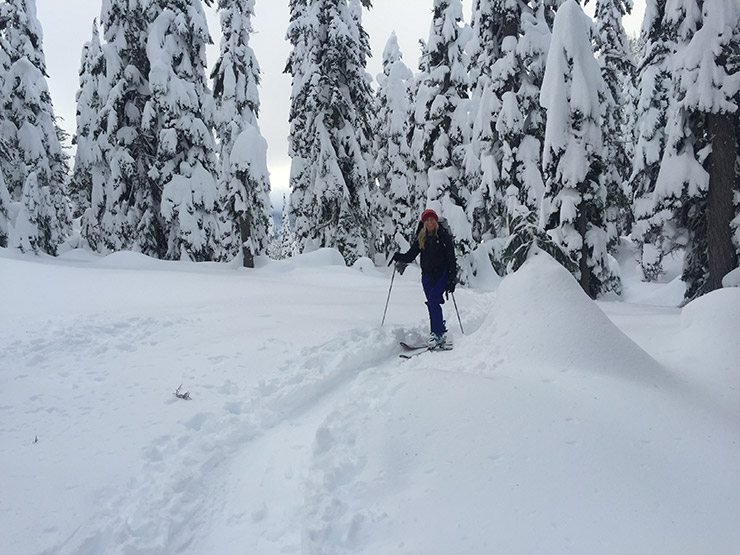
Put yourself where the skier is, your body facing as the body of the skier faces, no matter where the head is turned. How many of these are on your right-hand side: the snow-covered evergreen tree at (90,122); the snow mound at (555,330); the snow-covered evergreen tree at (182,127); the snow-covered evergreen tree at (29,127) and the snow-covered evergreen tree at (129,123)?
4

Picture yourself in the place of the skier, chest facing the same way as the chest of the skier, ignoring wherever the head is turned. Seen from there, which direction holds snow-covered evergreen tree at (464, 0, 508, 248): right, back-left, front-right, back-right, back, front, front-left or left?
back-right

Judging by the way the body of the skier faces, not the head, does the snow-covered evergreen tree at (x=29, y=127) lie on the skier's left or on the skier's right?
on the skier's right

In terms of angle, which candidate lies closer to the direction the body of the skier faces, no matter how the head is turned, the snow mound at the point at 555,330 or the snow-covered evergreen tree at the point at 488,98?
the snow mound

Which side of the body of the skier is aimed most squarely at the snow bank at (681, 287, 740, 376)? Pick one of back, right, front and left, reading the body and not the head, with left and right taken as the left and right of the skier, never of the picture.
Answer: left

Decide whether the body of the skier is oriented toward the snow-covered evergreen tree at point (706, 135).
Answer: no

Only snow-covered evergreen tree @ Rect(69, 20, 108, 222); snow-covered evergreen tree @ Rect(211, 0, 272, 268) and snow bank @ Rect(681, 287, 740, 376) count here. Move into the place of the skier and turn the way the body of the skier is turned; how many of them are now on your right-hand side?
2

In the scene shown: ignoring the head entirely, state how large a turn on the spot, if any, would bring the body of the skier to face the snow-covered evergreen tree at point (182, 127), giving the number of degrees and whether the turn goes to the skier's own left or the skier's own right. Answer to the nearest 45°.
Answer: approximately 90° to the skier's own right

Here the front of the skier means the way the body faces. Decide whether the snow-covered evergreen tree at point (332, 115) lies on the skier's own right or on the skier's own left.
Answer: on the skier's own right

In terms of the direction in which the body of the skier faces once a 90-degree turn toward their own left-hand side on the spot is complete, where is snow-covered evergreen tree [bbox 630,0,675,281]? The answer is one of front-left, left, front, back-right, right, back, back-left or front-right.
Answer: left

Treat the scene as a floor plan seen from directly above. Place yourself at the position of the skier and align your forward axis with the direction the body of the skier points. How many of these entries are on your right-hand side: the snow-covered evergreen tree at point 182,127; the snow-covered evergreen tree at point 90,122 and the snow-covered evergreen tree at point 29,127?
3

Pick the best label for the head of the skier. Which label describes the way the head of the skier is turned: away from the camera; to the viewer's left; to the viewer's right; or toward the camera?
toward the camera

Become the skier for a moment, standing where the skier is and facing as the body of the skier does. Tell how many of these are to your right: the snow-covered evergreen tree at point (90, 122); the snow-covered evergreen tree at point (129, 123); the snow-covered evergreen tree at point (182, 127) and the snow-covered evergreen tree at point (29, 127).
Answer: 4

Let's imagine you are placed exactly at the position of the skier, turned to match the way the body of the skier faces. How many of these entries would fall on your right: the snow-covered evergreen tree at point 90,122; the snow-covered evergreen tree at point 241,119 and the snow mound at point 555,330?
2

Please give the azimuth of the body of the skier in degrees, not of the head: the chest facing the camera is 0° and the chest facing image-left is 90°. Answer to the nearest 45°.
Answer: approximately 45°

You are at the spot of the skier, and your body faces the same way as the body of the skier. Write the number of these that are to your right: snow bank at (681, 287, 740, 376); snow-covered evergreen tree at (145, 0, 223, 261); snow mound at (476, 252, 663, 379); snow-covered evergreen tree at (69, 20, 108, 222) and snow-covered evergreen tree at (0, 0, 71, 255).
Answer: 3

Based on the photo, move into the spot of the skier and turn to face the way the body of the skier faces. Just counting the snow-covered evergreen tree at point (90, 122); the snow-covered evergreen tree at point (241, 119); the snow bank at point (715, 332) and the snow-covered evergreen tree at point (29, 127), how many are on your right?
3

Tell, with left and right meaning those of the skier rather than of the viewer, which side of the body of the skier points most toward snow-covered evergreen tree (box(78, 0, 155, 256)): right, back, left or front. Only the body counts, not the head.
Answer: right

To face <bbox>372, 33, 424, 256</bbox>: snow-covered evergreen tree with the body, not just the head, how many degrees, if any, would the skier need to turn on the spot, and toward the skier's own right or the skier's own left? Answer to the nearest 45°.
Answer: approximately 135° to the skier's own right

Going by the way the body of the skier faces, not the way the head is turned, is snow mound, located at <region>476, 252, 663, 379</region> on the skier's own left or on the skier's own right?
on the skier's own left

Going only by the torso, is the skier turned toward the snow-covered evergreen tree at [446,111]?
no

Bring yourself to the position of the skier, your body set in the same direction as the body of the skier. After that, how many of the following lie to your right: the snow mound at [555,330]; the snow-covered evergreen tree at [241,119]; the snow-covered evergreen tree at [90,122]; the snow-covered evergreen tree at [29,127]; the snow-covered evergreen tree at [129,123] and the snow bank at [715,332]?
4
